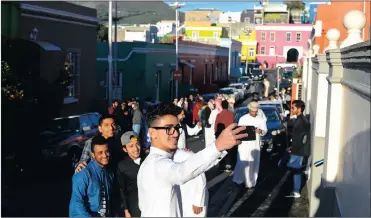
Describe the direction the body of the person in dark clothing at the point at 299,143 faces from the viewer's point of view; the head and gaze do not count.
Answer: to the viewer's left

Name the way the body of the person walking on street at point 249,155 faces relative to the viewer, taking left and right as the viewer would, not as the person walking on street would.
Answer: facing the viewer

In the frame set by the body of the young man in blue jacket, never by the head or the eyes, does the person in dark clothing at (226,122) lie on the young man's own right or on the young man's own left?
on the young man's own left

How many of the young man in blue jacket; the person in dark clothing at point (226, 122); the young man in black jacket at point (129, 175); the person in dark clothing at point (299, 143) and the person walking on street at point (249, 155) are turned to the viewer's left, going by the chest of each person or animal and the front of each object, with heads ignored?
1

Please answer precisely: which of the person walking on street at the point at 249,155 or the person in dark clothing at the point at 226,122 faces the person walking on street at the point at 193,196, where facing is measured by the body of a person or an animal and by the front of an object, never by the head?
the person walking on street at the point at 249,155

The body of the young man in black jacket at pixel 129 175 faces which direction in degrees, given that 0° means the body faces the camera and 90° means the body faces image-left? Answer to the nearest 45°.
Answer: approximately 315°

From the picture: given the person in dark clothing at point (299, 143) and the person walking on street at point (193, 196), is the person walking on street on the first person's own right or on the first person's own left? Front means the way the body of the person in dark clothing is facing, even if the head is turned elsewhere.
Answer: on the first person's own left

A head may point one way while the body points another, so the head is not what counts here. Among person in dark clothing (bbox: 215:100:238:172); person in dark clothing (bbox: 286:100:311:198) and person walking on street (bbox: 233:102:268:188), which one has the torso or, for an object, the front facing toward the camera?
the person walking on street

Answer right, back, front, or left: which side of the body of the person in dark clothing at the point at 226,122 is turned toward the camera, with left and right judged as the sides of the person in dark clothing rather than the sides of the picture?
back

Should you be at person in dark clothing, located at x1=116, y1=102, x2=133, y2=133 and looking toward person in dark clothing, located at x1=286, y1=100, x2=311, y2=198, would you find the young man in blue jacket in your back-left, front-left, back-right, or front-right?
front-right
